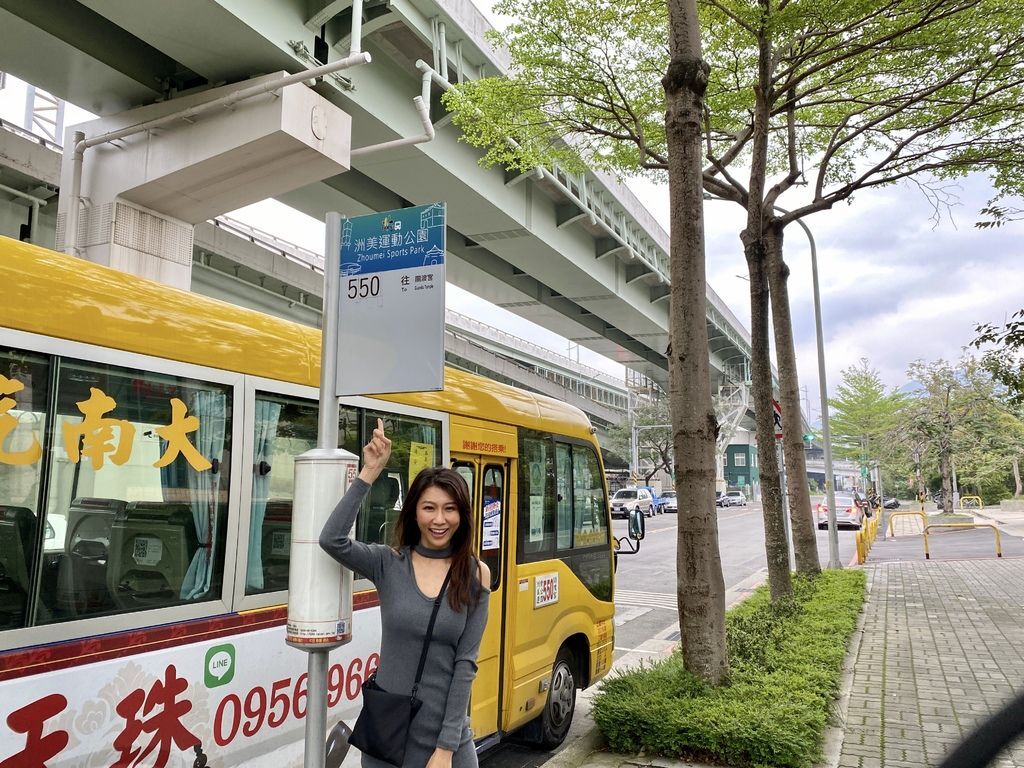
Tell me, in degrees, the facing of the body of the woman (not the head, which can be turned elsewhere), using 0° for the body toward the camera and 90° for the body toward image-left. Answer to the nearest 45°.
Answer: approximately 0°

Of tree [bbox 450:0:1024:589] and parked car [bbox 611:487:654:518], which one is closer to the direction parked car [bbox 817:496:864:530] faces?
the parked car

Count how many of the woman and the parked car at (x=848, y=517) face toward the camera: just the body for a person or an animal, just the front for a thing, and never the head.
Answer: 1

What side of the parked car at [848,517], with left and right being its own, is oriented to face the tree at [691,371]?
back

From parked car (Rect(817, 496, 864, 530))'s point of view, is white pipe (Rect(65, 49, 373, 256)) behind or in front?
behind

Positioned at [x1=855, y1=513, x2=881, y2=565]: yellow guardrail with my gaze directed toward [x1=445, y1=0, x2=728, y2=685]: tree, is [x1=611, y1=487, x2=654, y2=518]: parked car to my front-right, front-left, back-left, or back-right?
back-right

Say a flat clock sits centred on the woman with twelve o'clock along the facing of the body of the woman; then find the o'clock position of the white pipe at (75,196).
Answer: The white pipe is roughly at 5 o'clock from the woman.

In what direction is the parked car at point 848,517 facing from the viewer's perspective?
away from the camera

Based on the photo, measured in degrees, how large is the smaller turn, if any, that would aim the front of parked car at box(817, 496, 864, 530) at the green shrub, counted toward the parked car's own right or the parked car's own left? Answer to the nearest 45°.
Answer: approximately 180°

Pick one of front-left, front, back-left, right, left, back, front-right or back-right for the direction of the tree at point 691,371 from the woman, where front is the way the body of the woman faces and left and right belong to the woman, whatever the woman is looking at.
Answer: back-left

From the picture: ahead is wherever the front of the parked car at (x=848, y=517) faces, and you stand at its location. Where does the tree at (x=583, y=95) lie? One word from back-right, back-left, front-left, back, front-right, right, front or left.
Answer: back

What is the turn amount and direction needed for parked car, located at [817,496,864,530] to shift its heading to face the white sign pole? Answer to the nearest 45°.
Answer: approximately 180°
